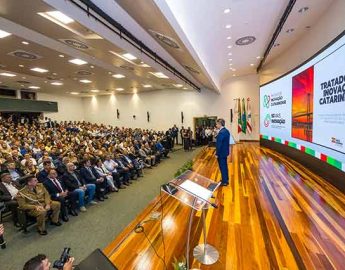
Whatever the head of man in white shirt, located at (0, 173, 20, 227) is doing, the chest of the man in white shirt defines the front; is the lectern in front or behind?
in front

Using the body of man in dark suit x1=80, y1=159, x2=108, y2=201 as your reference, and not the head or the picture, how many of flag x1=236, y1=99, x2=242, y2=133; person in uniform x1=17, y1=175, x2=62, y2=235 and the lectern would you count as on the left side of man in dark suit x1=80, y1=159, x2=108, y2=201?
1

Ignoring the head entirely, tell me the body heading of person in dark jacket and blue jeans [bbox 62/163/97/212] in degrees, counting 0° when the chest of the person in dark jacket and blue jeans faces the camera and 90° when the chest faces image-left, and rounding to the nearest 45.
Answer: approximately 315°

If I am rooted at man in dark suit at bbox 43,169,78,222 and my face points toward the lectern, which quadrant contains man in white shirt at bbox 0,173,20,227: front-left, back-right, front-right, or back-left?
back-right

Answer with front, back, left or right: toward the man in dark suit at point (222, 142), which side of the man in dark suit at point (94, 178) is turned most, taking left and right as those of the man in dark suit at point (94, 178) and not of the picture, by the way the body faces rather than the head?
front

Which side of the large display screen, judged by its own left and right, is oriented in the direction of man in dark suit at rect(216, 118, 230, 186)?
front

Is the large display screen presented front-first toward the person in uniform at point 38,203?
yes

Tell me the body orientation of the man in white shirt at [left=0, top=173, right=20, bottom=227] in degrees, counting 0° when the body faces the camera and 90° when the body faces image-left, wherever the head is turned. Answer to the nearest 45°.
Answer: approximately 315°

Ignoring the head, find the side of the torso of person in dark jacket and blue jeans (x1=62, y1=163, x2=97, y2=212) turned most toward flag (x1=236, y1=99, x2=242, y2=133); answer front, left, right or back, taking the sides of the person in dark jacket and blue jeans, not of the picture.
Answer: left

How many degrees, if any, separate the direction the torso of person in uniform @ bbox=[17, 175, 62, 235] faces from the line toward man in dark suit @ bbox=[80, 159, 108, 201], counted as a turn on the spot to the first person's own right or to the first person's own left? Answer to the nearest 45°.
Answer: approximately 90° to the first person's own left
